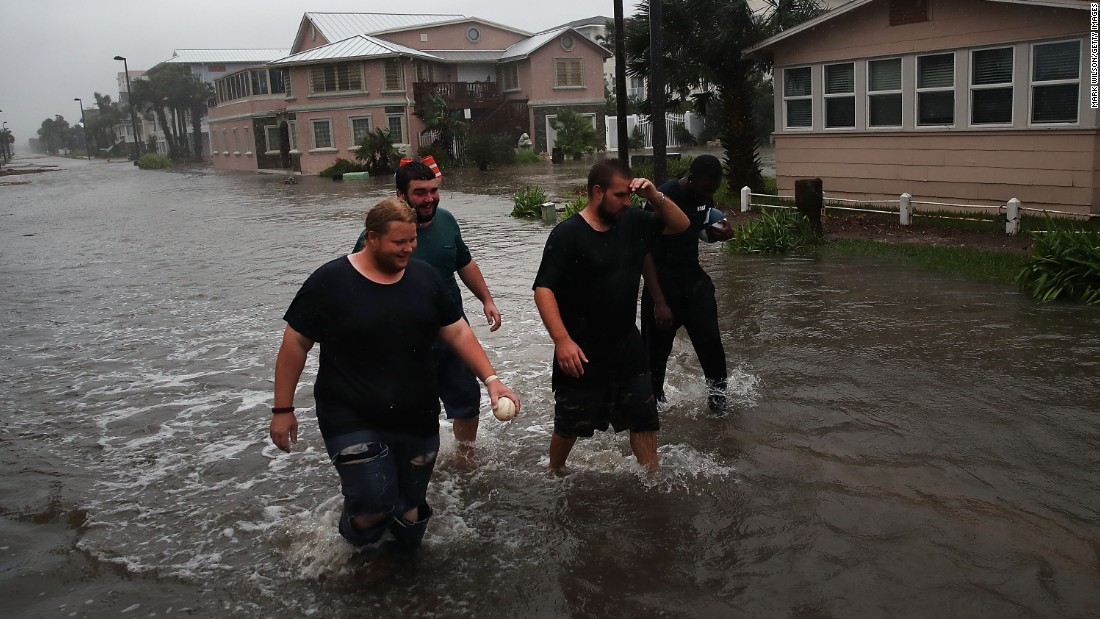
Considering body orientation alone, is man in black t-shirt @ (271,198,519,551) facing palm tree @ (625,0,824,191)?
no

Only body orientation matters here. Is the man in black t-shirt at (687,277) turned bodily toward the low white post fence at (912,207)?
no

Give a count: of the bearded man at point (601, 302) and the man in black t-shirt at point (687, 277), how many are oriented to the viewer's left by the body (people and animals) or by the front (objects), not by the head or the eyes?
0

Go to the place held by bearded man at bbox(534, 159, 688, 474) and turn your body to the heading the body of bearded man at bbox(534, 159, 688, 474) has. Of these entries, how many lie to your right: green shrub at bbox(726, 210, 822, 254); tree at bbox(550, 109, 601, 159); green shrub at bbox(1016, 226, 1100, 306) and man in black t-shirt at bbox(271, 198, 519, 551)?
1

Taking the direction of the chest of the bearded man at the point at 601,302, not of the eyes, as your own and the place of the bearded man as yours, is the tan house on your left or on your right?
on your left

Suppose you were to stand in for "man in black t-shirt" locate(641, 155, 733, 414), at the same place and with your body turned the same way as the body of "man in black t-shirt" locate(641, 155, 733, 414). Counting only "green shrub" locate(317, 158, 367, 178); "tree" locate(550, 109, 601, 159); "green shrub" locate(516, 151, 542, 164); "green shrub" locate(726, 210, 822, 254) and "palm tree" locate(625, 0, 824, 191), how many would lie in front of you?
0

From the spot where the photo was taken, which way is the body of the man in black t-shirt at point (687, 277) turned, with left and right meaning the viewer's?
facing the viewer and to the right of the viewer

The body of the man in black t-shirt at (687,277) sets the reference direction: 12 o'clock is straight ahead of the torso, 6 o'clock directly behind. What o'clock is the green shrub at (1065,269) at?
The green shrub is roughly at 9 o'clock from the man in black t-shirt.

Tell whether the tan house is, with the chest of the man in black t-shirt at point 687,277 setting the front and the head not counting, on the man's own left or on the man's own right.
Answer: on the man's own left

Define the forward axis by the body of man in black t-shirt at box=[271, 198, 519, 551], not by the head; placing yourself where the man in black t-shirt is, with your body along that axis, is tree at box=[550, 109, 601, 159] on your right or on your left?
on your left

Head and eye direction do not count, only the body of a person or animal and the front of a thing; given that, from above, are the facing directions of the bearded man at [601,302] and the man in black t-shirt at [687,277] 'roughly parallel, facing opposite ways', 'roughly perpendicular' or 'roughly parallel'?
roughly parallel

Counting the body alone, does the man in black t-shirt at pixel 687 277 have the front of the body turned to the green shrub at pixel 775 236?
no

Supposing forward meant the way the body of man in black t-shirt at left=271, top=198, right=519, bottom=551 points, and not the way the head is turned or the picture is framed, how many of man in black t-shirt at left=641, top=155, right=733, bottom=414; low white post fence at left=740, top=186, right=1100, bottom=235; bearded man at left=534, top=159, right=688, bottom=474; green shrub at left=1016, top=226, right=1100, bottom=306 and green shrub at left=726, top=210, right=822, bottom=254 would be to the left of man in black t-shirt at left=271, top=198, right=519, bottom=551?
5

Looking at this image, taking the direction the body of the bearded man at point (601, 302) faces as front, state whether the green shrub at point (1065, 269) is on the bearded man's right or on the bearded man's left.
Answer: on the bearded man's left

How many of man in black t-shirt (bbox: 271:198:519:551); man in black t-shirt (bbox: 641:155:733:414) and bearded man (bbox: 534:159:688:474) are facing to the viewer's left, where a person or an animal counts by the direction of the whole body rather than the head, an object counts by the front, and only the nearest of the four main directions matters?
0

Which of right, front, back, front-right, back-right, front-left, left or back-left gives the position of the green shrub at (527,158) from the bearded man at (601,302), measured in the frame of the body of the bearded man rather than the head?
back-left
